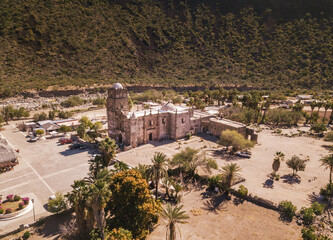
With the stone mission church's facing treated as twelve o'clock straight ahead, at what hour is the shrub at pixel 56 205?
The shrub is roughly at 11 o'clock from the stone mission church.

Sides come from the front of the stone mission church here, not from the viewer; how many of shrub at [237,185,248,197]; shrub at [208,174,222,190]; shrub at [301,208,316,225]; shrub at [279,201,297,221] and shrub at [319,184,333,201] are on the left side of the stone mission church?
5

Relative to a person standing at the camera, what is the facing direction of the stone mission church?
facing the viewer and to the left of the viewer

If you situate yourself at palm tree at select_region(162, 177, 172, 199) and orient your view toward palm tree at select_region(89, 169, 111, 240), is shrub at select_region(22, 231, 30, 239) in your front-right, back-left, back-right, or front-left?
front-right

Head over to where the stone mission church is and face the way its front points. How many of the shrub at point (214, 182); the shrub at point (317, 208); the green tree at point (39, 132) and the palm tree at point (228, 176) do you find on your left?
3

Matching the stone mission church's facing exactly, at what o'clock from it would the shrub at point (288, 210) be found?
The shrub is roughly at 9 o'clock from the stone mission church.

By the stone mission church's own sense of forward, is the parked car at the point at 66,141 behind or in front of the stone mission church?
in front
